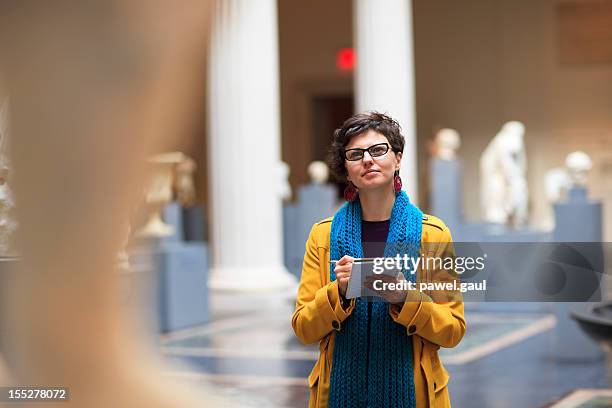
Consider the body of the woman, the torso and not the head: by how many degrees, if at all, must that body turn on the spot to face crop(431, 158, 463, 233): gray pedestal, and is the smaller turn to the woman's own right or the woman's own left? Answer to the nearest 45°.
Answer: approximately 180°

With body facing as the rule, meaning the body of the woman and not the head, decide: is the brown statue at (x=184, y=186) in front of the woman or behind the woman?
behind

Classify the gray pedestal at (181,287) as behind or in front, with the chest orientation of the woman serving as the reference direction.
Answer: behind

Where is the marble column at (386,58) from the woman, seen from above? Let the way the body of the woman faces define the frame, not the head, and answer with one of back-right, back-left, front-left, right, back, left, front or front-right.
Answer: back

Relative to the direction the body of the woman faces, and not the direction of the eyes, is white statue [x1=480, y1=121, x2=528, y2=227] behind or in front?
behind

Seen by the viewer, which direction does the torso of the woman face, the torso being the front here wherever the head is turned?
toward the camera

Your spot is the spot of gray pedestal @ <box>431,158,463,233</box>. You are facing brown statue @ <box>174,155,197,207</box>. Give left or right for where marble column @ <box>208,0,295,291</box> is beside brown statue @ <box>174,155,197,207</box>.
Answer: left
